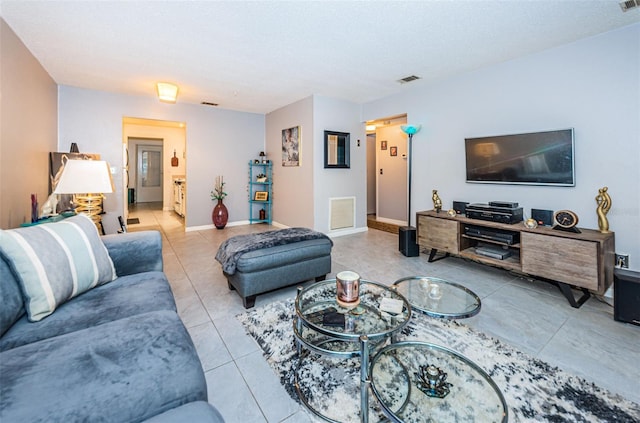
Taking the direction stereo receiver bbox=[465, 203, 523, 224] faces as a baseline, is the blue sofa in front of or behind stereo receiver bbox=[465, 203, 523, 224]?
in front

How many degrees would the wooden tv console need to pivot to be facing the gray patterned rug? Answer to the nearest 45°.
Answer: approximately 45° to its left

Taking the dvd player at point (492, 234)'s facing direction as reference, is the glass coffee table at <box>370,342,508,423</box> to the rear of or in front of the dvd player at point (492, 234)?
in front

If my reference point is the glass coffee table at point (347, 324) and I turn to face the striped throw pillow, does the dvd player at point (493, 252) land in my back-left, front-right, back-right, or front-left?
back-right

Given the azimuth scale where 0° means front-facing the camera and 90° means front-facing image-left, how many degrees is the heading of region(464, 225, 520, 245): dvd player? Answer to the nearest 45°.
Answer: approximately 45°

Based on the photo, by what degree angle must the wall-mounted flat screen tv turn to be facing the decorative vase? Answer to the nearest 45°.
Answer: approximately 45° to its right

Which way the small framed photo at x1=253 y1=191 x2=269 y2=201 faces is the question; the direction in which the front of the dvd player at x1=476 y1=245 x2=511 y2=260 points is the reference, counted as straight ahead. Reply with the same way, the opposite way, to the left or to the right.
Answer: to the left

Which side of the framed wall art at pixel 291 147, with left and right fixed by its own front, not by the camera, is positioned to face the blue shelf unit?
right

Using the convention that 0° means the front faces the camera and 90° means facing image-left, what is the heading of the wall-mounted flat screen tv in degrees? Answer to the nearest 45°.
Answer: approximately 45°

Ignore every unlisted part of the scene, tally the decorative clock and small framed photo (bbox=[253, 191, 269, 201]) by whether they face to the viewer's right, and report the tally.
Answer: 0
